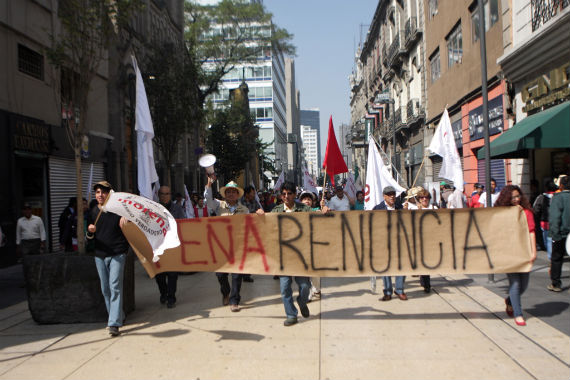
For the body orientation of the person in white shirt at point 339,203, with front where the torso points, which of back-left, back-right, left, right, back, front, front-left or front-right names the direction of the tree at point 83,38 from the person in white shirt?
front-right

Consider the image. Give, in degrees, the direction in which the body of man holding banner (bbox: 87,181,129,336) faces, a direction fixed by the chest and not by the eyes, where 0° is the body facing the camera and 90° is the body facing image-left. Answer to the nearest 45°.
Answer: approximately 0°

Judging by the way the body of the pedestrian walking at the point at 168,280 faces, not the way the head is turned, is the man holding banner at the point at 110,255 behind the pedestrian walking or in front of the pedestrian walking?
in front

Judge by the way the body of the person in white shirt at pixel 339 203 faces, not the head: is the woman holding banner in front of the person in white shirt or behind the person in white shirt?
in front

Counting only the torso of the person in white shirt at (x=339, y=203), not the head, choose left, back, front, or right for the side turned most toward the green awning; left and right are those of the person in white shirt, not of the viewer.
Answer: left

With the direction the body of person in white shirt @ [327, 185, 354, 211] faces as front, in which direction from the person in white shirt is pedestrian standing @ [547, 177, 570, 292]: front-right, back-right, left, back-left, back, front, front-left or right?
front-left
